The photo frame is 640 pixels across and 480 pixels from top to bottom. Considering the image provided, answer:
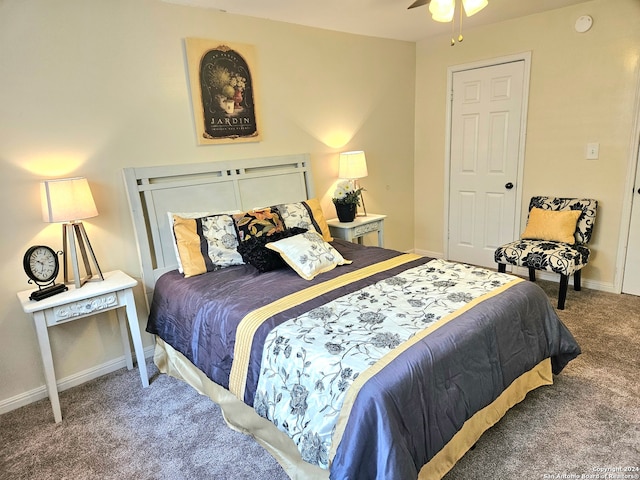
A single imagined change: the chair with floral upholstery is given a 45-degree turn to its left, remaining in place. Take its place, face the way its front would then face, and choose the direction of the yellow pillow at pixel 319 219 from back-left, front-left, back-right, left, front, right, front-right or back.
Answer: front-right

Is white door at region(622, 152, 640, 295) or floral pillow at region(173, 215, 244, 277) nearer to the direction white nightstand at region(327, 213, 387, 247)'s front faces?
the white door

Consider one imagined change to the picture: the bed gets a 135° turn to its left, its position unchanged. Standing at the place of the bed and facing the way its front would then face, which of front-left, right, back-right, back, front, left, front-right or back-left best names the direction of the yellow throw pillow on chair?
front-right

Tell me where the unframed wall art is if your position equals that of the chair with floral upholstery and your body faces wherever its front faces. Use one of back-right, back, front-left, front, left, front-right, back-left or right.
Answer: front

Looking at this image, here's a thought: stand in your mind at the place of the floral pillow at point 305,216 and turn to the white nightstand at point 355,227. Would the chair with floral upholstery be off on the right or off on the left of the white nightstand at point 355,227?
right

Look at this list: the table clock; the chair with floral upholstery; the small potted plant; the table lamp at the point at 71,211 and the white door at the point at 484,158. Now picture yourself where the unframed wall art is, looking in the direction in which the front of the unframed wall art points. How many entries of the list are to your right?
2

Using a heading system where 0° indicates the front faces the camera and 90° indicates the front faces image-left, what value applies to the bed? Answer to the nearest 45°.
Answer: approximately 315°

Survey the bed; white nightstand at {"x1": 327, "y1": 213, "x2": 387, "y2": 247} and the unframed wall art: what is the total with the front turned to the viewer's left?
0

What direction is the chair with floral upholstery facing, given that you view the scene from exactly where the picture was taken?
facing the viewer and to the left of the viewer

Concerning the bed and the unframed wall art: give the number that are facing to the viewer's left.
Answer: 0

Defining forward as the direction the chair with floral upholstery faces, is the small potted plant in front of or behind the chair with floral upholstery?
in front
